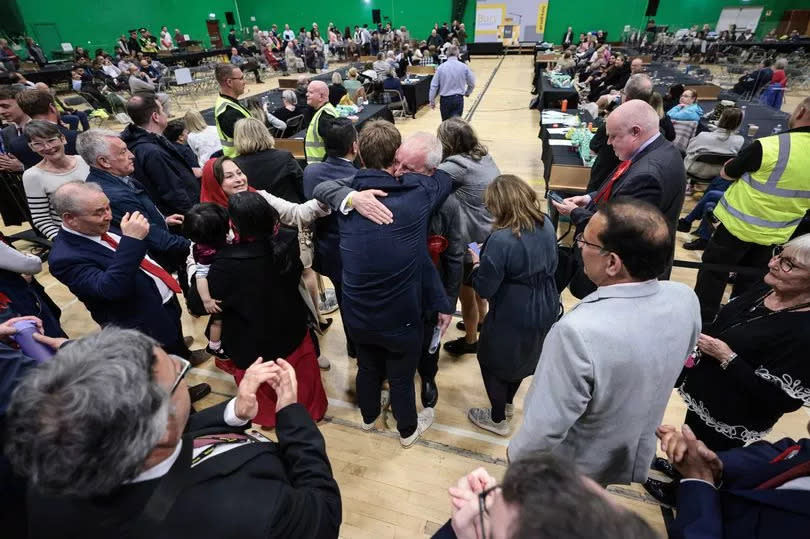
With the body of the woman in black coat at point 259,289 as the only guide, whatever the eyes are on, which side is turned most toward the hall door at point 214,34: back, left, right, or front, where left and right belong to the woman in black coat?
front

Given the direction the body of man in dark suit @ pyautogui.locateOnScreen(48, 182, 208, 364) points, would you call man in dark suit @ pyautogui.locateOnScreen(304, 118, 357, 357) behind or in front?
in front

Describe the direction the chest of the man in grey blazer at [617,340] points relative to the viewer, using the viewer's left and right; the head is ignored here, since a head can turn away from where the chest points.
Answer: facing away from the viewer and to the left of the viewer

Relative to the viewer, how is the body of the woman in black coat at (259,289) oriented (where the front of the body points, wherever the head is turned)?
away from the camera

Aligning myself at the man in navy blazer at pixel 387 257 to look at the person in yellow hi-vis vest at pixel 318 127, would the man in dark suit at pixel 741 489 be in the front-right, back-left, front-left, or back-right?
back-right

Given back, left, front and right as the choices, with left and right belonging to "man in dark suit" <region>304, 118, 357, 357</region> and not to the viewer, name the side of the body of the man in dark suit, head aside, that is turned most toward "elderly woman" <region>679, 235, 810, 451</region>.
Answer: right

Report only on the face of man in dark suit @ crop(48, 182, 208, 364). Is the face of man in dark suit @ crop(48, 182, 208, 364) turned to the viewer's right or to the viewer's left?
to the viewer's right

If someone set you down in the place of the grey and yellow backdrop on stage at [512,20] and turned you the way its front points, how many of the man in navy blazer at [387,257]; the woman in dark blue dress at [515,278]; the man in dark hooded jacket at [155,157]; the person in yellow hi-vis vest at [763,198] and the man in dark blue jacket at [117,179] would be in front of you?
5

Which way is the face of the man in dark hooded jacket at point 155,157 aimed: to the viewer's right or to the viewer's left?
to the viewer's right

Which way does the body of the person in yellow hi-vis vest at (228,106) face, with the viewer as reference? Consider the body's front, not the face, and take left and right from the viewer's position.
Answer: facing to the right of the viewer
